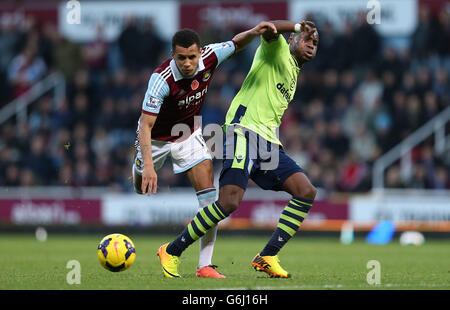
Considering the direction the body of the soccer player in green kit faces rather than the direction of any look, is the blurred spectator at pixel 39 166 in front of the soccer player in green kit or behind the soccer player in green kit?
behind

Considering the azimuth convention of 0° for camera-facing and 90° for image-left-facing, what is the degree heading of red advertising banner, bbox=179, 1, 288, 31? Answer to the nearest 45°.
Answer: approximately 0°

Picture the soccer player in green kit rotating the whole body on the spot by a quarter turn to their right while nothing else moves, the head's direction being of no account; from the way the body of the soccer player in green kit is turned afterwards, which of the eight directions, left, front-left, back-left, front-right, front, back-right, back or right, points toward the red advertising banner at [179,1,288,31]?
back-right

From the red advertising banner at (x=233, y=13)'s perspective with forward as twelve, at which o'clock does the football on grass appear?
The football on grass is roughly at 12 o'clock from the red advertising banner.

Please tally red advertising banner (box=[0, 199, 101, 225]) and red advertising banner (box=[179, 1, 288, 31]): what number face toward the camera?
2

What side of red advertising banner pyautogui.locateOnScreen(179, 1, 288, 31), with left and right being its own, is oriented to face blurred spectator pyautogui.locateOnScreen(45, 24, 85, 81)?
right

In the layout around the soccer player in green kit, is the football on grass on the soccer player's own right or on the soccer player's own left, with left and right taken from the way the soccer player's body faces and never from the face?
on the soccer player's own right

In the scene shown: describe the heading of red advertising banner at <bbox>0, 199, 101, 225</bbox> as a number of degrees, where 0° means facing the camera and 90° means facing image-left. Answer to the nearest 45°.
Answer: approximately 0°

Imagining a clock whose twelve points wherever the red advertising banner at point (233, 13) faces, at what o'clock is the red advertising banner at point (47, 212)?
the red advertising banner at point (47, 212) is roughly at 2 o'clock from the red advertising banner at point (233, 13).

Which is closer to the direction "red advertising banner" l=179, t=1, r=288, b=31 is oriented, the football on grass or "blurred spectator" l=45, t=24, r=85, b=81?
the football on grass

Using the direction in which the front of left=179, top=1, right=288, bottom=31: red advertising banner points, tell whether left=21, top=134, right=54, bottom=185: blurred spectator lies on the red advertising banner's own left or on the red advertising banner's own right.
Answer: on the red advertising banner's own right

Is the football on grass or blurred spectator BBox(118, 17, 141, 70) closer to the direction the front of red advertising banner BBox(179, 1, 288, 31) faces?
the football on grass

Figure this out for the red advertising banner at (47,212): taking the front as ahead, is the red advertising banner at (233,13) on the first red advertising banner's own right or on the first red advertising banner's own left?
on the first red advertising banner's own left
